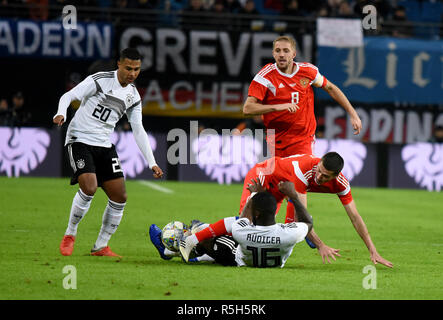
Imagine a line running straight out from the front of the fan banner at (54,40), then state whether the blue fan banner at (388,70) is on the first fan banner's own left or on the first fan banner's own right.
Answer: on the first fan banner's own left

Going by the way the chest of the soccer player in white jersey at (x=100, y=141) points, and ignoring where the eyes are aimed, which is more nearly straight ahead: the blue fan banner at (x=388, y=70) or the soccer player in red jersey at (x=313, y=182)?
the soccer player in red jersey

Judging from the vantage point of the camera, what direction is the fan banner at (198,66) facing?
facing the viewer

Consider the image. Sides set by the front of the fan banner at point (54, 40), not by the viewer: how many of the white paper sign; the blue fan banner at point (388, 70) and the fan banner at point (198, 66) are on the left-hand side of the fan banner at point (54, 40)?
3

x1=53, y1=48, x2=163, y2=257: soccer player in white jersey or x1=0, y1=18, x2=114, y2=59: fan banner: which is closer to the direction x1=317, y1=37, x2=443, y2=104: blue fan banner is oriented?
the soccer player in white jersey

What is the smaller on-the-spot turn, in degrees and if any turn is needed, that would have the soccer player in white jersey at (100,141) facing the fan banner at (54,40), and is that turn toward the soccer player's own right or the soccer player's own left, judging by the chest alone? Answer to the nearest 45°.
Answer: approximately 135° to the soccer player's own left

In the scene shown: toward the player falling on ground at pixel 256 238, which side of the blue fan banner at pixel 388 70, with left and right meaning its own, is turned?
front

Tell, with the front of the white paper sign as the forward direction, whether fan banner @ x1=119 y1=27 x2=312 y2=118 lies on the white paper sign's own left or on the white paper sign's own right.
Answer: on the white paper sign's own right

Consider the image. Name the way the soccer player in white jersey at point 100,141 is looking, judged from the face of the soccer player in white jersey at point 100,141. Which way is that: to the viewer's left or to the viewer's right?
to the viewer's right

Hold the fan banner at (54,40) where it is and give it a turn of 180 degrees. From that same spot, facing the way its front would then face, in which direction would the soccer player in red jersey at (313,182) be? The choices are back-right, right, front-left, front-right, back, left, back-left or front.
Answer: back

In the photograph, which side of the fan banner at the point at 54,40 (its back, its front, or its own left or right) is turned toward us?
front

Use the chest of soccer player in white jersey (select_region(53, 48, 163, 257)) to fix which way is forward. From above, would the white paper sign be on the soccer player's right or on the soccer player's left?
on the soccer player's left

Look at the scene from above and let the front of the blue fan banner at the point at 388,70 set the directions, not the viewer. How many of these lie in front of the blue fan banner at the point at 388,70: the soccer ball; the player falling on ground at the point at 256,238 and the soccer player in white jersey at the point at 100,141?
3

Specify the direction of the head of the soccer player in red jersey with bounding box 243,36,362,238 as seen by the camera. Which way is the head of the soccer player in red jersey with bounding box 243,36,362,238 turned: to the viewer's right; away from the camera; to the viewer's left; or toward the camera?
toward the camera

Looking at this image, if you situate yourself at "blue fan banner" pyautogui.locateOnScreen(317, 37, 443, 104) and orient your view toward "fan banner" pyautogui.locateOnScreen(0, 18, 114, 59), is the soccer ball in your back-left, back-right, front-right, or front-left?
front-left

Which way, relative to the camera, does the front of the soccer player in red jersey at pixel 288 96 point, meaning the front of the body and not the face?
toward the camera

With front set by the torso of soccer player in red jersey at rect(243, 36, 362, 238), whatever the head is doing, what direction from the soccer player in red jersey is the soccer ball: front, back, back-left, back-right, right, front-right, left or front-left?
front-right

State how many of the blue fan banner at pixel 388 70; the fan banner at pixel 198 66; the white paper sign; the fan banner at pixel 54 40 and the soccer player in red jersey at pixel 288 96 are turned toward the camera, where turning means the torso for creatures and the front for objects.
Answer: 5

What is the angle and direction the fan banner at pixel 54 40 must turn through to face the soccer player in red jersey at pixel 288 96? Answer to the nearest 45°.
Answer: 0° — it already faces them

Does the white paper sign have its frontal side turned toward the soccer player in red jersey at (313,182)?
yes

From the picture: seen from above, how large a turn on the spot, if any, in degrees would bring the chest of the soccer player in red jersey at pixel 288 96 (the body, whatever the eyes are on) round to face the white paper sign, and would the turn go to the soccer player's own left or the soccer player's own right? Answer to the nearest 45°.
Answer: approximately 180°
